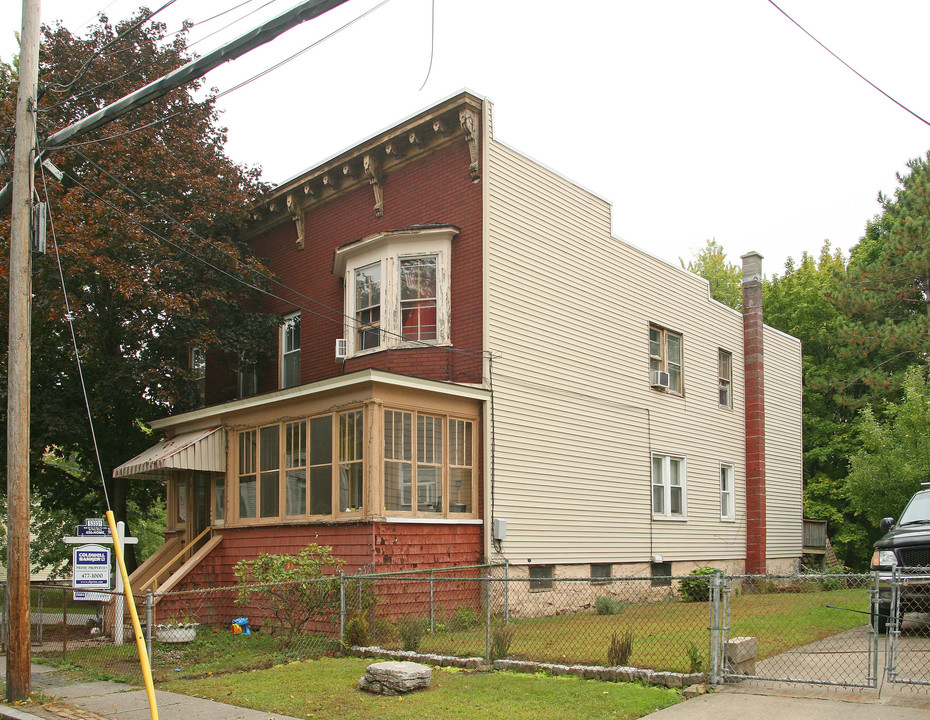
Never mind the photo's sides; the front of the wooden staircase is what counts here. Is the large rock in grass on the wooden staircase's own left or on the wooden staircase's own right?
on the wooden staircase's own left

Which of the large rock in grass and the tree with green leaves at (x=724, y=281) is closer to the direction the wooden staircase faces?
the large rock in grass

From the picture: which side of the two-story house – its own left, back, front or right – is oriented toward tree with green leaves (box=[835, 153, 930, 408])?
back

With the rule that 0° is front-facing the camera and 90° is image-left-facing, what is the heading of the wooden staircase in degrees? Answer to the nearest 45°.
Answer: approximately 45°

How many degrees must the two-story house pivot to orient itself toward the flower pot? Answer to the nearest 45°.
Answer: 0° — it already faces it

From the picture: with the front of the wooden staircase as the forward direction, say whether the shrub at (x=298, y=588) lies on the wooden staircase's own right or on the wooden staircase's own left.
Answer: on the wooden staircase's own left

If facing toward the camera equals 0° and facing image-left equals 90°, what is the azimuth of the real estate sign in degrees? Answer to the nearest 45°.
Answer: approximately 0°

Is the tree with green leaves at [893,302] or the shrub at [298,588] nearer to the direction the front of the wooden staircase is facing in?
the shrub
